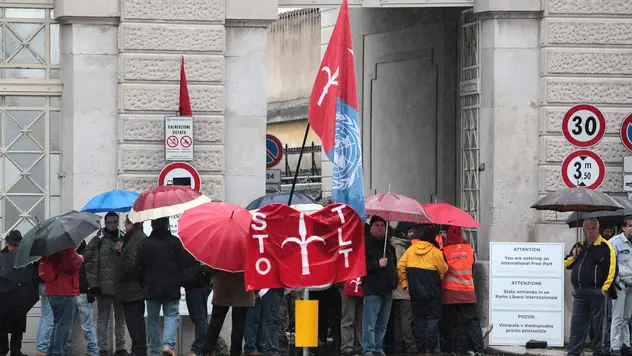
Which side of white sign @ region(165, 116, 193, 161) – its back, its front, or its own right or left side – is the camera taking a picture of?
front

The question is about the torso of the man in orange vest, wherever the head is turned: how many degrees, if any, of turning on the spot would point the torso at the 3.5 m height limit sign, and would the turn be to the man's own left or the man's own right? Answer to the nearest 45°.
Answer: approximately 90° to the man's own right

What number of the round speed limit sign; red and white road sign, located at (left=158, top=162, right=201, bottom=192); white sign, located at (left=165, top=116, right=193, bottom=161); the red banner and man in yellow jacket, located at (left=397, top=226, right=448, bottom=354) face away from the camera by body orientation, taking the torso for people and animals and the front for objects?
1

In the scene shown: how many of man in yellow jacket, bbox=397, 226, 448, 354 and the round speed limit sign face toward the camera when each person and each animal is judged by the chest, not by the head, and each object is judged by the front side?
1

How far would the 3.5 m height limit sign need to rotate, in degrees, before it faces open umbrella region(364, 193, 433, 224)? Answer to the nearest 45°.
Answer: approximately 45° to its right

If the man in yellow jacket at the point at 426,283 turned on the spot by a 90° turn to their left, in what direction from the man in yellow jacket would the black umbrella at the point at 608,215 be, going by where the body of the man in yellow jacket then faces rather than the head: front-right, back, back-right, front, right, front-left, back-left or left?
back

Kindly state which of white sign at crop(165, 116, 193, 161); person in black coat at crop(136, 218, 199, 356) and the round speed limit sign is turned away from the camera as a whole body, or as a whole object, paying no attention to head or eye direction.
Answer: the person in black coat

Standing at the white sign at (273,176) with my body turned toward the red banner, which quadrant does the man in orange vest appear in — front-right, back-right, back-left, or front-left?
front-left

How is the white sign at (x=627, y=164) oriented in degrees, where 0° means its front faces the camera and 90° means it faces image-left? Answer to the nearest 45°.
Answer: approximately 0°

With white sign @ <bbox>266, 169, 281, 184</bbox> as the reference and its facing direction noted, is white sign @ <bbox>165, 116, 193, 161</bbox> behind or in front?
in front

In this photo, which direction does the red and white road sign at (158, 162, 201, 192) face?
toward the camera

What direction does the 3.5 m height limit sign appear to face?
toward the camera

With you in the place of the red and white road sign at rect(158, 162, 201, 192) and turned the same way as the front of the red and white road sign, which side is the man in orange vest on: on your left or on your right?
on your left

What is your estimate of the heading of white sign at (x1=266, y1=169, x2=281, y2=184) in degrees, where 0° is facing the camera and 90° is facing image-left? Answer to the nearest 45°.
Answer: approximately 0°

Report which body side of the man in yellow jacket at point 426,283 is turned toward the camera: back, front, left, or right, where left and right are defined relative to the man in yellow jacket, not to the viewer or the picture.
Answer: back
